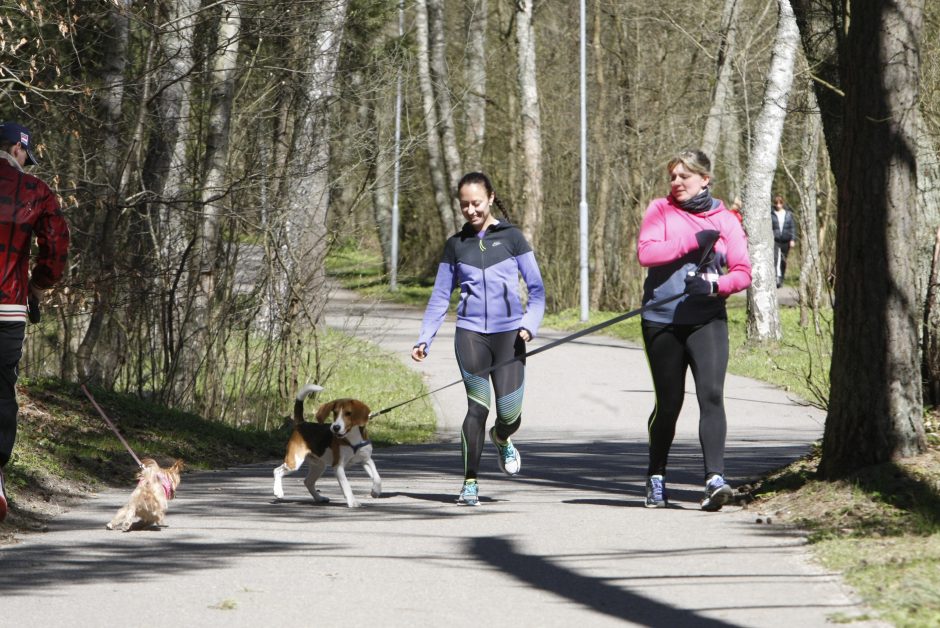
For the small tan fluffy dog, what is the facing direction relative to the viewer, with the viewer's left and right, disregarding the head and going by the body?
facing away from the viewer and to the right of the viewer

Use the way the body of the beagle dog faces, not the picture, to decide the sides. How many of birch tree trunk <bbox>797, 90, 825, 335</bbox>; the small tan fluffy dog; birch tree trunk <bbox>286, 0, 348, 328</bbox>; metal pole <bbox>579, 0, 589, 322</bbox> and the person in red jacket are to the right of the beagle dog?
2

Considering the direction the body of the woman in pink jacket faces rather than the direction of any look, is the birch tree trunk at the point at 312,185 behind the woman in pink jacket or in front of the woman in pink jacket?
behind

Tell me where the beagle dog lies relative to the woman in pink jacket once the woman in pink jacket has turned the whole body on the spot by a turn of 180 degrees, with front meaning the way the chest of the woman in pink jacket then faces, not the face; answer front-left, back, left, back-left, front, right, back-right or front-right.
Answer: left

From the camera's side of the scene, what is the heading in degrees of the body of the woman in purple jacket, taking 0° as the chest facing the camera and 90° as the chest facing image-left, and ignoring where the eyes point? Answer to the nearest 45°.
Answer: approximately 0°

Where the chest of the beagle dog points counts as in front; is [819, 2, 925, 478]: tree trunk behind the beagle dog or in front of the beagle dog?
in front

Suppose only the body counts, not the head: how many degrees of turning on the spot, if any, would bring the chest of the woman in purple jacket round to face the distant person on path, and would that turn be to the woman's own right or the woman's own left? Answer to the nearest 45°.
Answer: approximately 180°

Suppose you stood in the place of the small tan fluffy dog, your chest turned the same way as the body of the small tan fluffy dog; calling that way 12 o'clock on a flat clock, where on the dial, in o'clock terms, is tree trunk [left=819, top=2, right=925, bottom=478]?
The tree trunk is roughly at 2 o'clock from the small tan fluffy dog.

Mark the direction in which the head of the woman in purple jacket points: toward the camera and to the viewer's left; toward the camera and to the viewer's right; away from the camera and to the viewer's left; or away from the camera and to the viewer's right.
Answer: toward the camera and to the viewer's left
